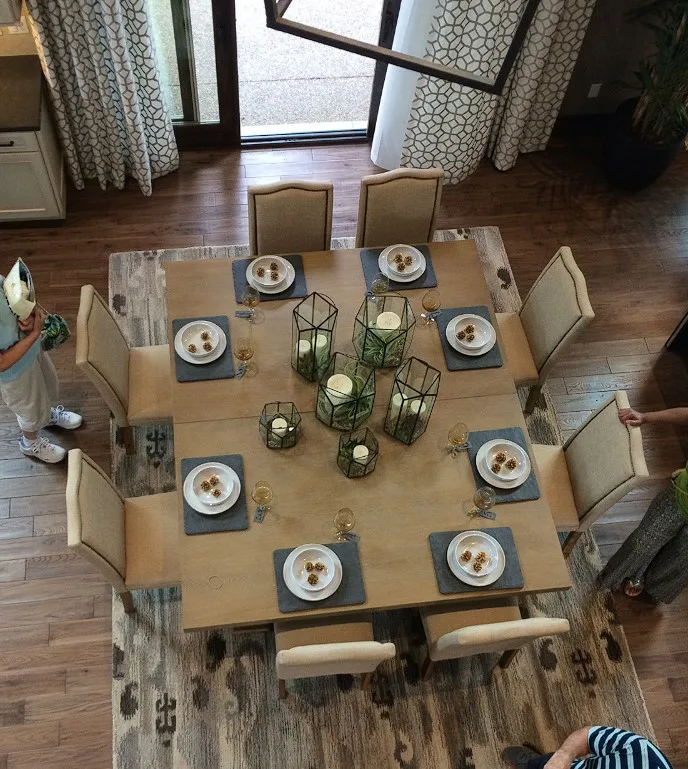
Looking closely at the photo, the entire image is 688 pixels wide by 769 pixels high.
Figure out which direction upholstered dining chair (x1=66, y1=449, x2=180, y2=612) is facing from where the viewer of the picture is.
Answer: facing to the right of the viewer

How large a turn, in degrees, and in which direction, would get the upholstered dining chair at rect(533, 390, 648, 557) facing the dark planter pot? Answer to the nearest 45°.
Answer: approximately 90° to its right

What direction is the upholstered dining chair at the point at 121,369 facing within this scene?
to the viewer's right

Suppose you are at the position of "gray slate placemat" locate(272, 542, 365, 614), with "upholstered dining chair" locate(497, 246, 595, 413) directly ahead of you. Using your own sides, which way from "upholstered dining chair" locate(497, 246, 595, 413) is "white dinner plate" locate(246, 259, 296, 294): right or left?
left

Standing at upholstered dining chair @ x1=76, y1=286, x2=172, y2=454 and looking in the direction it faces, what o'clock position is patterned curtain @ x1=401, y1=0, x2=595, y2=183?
The patterned curtain is roughly at 11 o'clock from the upholstered dining chair.

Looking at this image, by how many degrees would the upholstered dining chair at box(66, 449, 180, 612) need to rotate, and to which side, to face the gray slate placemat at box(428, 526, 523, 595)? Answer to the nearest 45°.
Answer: approximately 45° to its right

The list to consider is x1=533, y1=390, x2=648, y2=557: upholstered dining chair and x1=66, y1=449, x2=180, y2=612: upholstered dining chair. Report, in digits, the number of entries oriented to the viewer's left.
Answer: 1

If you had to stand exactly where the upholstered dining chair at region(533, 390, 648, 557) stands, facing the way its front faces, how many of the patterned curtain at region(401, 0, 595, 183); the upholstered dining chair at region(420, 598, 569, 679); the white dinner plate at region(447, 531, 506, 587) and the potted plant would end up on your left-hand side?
2

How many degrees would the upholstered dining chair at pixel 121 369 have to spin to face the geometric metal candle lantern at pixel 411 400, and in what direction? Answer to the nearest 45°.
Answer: approximately 45° to its right

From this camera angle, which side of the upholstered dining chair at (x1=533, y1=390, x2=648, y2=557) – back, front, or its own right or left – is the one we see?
left

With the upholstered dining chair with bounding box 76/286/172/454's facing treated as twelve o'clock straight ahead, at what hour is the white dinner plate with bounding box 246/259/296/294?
The white dinner plate is roughly at 12 o'clock from the upholstered dining chair.
